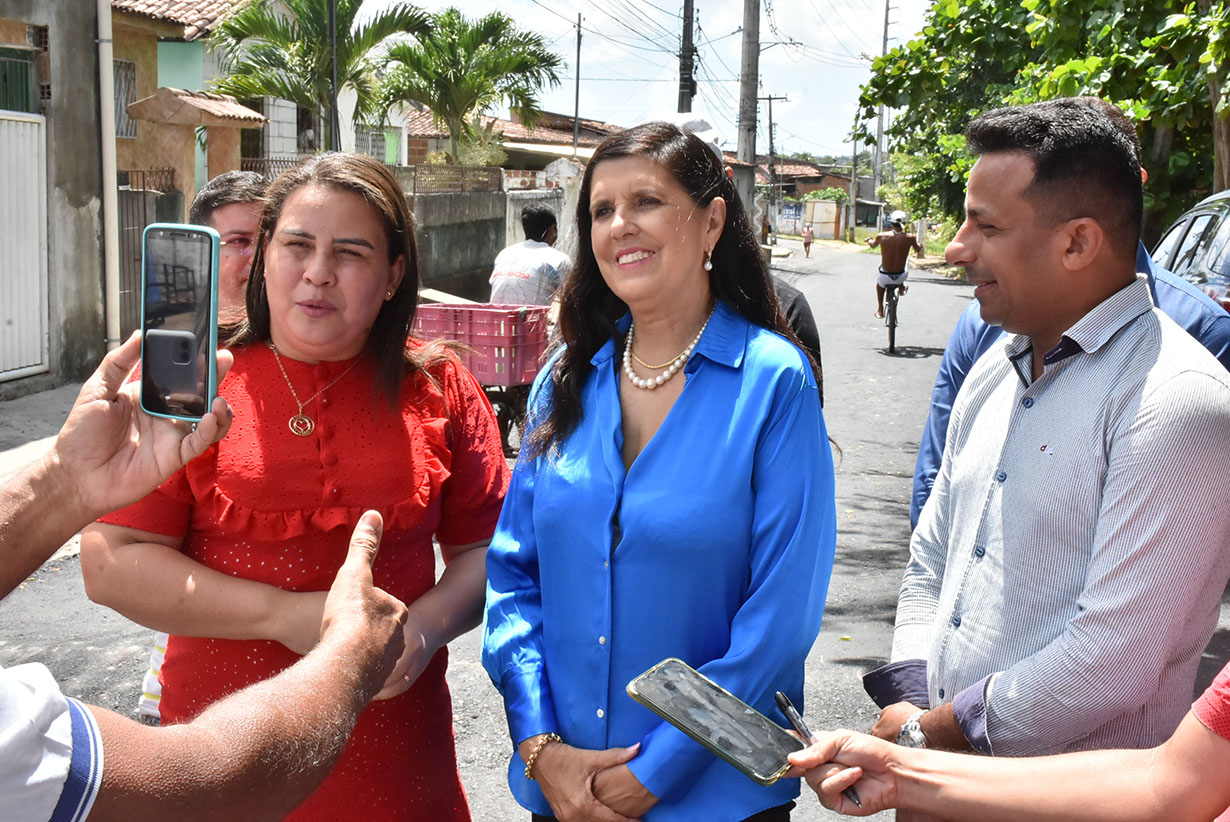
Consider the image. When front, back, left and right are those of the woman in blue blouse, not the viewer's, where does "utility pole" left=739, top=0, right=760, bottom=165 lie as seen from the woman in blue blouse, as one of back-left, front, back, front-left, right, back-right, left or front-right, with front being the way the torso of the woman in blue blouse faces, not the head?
back-right

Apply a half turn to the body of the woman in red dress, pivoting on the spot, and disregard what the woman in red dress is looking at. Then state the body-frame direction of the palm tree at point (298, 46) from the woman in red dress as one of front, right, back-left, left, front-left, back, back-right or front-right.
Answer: front

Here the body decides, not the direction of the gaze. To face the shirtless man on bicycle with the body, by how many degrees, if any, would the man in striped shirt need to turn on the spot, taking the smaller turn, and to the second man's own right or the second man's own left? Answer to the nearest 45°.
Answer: approximately 135° to the second man's own right

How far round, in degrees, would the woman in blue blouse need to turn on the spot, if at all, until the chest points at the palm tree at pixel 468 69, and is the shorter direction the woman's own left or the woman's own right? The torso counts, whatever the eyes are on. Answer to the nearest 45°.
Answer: approximately 135° to the woman's own right

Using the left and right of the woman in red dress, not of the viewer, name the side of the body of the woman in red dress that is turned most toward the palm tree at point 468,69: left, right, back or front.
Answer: back

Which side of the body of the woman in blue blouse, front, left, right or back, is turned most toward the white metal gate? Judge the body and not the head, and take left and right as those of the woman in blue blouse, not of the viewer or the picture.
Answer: right

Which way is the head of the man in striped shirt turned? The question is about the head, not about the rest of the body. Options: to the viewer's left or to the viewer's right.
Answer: to the viewer's left
